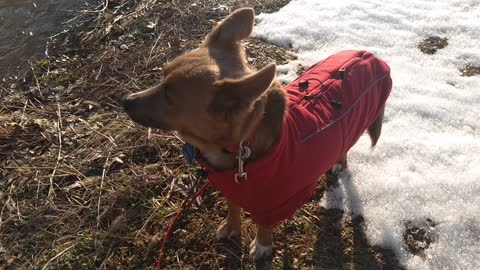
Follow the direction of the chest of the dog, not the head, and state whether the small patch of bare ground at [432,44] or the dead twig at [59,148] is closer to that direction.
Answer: the dead twig

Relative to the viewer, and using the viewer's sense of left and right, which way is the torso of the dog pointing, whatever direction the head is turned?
facing the viewer and to the left of the viewer

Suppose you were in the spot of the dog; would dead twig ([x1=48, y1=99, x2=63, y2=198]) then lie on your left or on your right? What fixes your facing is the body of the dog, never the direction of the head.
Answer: on your right

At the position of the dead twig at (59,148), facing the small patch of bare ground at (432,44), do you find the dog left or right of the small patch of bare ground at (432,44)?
right

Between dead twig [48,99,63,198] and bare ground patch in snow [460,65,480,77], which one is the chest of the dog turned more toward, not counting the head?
the dead twig

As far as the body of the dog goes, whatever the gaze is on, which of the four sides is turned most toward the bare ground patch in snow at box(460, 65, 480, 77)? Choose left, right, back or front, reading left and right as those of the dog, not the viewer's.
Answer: back

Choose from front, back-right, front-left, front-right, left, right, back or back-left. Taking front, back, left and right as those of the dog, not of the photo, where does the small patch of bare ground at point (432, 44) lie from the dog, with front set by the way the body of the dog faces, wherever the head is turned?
back
